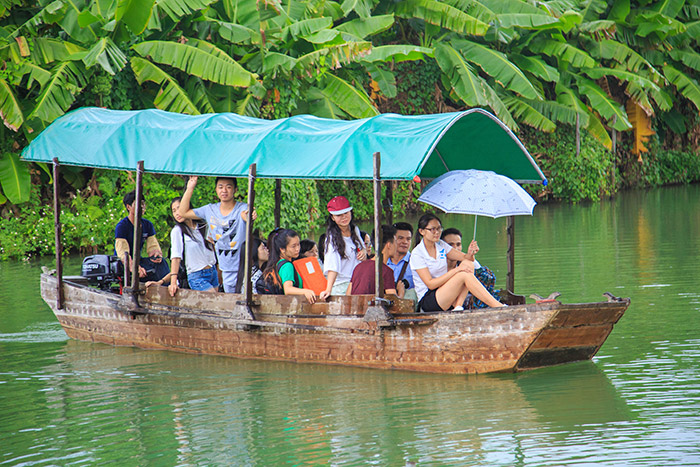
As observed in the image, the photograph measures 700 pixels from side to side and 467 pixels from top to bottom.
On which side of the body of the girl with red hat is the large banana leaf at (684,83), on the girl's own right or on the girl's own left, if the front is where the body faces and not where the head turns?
on the girl's own left

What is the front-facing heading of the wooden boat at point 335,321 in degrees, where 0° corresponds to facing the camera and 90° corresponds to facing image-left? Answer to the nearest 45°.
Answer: approximately 315°

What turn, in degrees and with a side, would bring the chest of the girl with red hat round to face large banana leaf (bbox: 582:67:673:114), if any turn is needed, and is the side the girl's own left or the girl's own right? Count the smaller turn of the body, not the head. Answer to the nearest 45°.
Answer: approximately 90° to the girl's own left

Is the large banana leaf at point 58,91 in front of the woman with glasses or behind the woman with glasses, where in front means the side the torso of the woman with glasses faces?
behind

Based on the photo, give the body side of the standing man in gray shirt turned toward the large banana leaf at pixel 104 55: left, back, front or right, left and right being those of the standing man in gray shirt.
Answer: back

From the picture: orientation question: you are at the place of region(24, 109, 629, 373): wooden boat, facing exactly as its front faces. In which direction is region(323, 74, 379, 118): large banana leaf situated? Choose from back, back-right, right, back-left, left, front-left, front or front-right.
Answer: back-left

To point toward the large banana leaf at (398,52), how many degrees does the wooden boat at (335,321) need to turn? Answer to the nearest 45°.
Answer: approximately 135° to its left
